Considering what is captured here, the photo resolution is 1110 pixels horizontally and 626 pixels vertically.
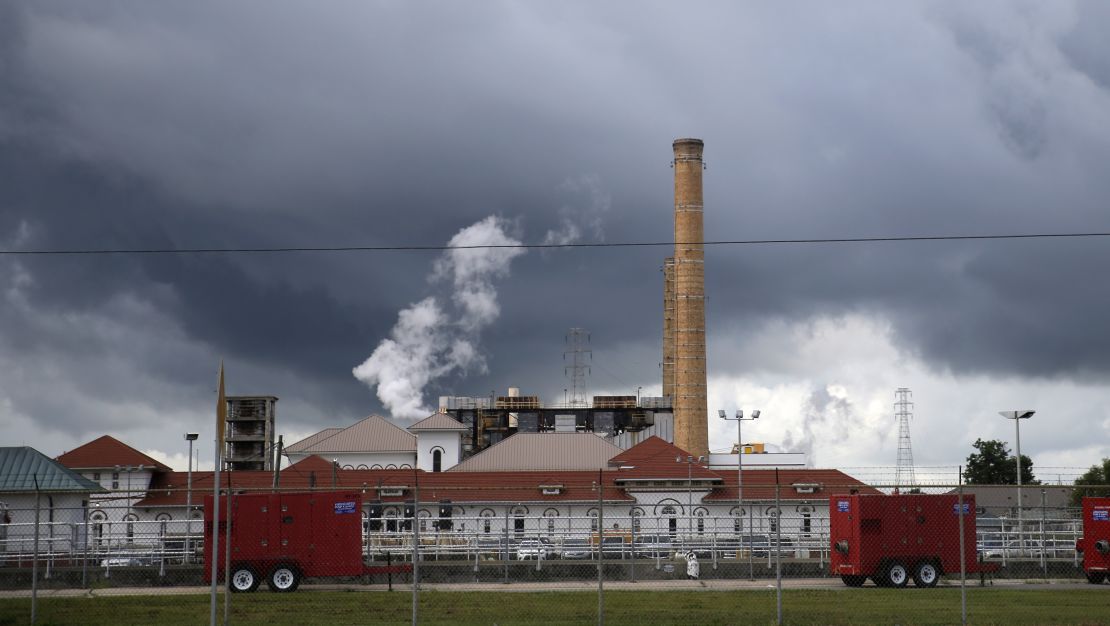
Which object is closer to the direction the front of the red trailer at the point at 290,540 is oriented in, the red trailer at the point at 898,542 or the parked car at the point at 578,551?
the red trailer

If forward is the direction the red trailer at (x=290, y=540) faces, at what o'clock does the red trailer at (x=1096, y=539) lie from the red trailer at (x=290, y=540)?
the red trailer at (x=1096, y=539) is roughly at 12 o'clock from the red trailer at (x=290, y=540).

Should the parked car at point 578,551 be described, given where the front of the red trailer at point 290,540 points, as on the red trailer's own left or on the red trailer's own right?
on the red trailer's own left

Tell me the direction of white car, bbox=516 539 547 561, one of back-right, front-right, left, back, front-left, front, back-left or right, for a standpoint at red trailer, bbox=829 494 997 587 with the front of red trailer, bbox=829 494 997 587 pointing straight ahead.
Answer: left

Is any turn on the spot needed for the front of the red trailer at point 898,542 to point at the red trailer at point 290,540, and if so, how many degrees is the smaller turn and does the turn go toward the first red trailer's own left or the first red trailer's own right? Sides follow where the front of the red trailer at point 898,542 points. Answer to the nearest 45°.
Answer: approximately 135° to the first red trailer's own left

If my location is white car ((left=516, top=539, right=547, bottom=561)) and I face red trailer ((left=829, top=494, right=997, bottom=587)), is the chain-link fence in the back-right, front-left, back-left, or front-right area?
front-right

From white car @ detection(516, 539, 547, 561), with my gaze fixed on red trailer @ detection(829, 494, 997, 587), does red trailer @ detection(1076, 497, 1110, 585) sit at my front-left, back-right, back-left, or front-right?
front-left

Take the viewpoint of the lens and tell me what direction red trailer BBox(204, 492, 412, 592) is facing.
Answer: facing to the right of the viewer

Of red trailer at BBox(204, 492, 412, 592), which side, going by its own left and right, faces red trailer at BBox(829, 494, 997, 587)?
front

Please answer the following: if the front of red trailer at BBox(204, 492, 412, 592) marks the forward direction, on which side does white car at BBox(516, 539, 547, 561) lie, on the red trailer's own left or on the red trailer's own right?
on the red trailer's own left

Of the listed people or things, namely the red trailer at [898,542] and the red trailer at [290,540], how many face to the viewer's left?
0

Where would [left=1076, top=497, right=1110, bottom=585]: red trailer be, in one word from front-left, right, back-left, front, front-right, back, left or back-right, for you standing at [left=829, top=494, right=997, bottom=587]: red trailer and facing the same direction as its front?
front

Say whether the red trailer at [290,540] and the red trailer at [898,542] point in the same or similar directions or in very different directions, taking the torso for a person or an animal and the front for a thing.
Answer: same or similar directions

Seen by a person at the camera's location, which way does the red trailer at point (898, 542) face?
facing away from the viewer and to the right of the viewer

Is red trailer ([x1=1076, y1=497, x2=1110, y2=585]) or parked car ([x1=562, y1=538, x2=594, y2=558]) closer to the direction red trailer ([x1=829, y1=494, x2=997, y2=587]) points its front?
the red trailer
